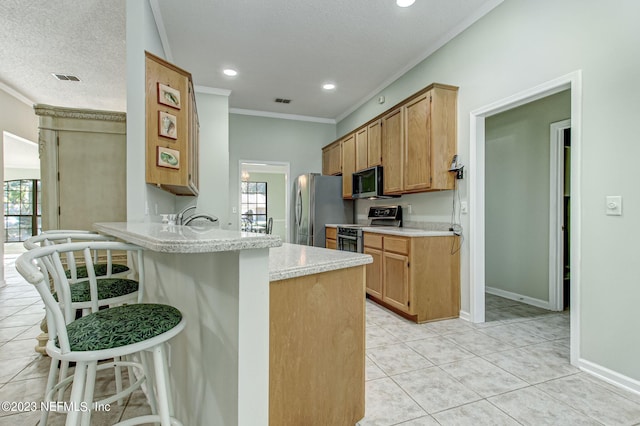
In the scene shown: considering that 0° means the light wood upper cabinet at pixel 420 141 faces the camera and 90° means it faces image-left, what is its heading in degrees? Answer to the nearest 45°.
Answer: approximately 45°

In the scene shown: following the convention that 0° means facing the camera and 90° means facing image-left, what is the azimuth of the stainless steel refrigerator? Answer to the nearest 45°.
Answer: approximately 45°

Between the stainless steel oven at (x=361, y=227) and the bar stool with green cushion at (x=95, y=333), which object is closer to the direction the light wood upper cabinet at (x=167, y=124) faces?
the stainless steel oven

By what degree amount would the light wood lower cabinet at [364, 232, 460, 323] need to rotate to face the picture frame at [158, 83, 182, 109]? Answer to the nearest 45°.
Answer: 0° — it already faces it

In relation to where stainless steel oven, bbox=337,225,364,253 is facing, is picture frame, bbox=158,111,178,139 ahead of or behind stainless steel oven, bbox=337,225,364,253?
ahead

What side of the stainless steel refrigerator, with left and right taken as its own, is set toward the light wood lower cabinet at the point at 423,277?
left

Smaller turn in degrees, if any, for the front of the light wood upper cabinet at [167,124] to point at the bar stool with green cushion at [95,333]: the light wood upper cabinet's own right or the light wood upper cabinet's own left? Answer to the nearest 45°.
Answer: approximately 90° to the light wood upper cabinet's own right

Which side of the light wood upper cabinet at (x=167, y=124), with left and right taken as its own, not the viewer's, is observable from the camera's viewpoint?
right

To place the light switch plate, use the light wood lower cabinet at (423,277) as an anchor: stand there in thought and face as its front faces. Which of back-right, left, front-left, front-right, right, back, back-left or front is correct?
left

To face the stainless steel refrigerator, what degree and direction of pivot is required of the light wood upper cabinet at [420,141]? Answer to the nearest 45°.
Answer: approximately 90° to its right

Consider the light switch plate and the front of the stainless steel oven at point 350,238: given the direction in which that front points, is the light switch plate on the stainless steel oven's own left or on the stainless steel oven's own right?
on the stainless steel oven's own left

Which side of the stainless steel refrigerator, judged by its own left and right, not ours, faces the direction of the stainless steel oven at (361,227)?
left
